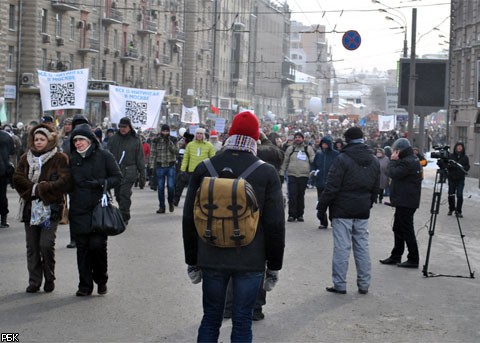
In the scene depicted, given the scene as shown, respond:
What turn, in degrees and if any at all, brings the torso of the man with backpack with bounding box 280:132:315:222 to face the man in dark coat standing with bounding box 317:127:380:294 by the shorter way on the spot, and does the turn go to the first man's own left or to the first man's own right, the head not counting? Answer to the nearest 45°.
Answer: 0° — they already face them

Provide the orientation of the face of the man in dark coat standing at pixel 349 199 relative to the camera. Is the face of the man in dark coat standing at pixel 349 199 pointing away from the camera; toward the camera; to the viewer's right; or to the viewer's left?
away from the camera

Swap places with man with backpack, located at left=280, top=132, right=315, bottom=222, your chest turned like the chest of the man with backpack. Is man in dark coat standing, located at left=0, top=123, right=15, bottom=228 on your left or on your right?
on your right

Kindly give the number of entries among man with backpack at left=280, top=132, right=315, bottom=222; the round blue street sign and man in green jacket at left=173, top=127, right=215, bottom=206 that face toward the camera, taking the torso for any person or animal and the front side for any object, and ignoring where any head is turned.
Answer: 3

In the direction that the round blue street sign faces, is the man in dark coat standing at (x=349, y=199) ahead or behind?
ahead

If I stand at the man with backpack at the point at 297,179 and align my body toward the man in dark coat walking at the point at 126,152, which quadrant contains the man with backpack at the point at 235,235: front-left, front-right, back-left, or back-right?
front-left

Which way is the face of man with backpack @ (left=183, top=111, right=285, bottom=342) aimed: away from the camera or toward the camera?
away from the camera

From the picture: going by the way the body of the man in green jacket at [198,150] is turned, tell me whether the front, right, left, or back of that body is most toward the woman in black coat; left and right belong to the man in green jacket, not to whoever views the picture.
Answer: front

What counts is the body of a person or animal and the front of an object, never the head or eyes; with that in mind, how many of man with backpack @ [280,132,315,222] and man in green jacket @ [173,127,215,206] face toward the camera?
2

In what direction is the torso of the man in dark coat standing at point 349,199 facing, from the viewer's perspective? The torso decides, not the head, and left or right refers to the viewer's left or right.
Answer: facing away from the viewer and to the left of the viewer

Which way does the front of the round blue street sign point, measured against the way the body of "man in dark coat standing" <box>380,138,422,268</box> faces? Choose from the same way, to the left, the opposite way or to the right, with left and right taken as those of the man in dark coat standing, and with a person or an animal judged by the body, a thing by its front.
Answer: to the left

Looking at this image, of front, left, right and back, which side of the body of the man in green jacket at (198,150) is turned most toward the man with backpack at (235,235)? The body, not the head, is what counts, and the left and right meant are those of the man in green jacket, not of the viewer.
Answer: front

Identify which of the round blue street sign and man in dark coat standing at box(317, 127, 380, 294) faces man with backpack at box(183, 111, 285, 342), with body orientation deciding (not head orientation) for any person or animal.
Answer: the round blue street sign
